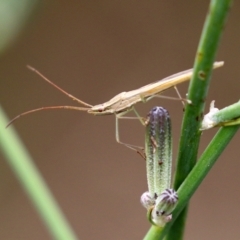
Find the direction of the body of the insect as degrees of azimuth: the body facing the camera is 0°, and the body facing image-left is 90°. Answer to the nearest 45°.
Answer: approximately 90°
